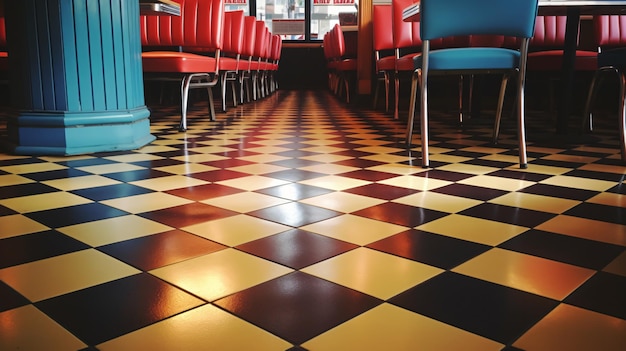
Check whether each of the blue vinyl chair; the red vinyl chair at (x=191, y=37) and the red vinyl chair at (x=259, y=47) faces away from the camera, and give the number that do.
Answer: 1

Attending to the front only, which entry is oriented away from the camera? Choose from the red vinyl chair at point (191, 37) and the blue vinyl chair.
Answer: the blue vinyl chair

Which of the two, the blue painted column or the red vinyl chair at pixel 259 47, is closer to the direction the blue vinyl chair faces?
the red vinyl chair

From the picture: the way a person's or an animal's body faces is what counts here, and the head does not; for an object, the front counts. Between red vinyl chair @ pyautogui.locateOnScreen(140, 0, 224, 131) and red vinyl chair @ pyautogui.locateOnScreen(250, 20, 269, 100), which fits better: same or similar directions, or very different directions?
same or similar directions

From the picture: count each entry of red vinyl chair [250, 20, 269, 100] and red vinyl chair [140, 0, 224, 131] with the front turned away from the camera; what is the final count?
0

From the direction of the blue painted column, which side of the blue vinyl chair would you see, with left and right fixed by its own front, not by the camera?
left

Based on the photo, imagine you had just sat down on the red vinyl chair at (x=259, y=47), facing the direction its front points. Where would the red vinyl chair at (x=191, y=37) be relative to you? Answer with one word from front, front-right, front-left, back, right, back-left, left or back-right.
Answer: front-left

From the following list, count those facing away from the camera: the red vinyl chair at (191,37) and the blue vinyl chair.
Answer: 1

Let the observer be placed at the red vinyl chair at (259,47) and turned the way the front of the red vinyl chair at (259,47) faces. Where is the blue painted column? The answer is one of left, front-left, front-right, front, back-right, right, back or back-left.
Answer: front-left

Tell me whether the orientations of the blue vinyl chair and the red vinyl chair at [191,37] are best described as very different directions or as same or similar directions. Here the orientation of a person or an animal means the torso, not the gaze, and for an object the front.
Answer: very different directions

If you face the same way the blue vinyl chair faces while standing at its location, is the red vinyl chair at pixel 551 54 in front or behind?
in front

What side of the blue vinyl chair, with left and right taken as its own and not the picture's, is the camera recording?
back

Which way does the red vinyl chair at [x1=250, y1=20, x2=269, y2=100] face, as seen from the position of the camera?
facing the viewer and to the left of the viewer

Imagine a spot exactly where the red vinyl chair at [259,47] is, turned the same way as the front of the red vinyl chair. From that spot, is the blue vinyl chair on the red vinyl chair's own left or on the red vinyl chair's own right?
on the red vinyl chair's own left
